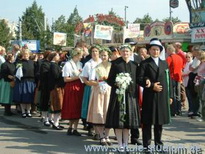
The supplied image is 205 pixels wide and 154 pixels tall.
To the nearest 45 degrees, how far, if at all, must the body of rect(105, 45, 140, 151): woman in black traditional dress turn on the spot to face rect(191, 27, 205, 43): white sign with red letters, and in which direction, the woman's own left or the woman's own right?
approximately 180°

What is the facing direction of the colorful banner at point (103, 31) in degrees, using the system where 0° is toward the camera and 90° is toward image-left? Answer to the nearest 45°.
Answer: approximately 0°

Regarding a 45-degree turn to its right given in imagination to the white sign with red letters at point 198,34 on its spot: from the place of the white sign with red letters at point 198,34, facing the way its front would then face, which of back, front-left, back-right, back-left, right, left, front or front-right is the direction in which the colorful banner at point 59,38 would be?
right

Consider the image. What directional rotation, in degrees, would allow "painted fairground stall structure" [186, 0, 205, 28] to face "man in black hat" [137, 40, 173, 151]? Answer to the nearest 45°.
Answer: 0° — it already faces them

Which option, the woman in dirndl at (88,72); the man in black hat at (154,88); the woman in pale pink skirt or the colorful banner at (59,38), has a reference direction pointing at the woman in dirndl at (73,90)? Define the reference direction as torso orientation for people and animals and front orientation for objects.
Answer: the colorful banner

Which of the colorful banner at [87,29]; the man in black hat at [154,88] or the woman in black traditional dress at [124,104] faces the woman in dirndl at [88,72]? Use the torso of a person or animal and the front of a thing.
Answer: the colorful banner
